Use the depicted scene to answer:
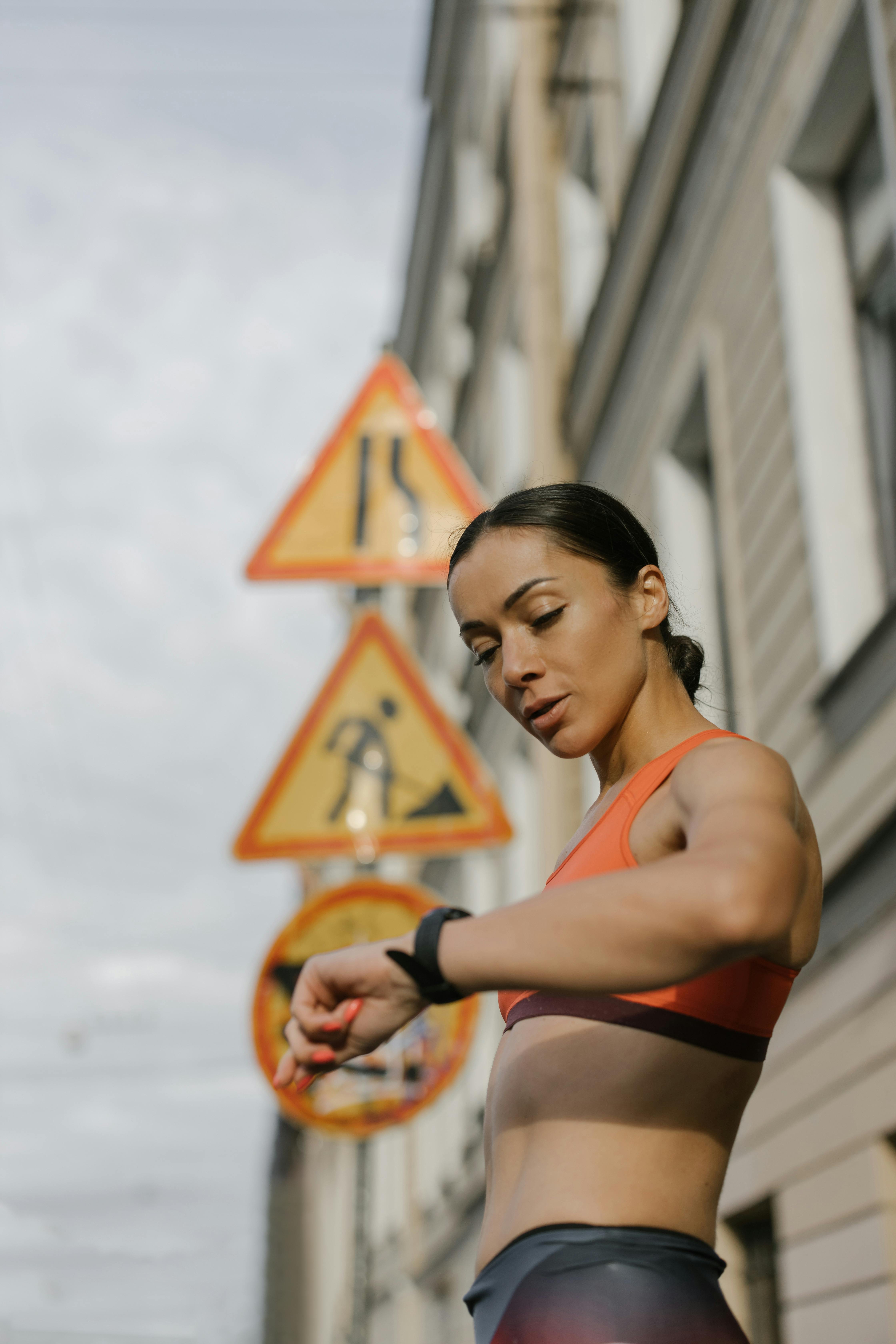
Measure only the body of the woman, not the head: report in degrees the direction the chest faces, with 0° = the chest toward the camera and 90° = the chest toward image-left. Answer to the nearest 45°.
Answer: approximately 45°
